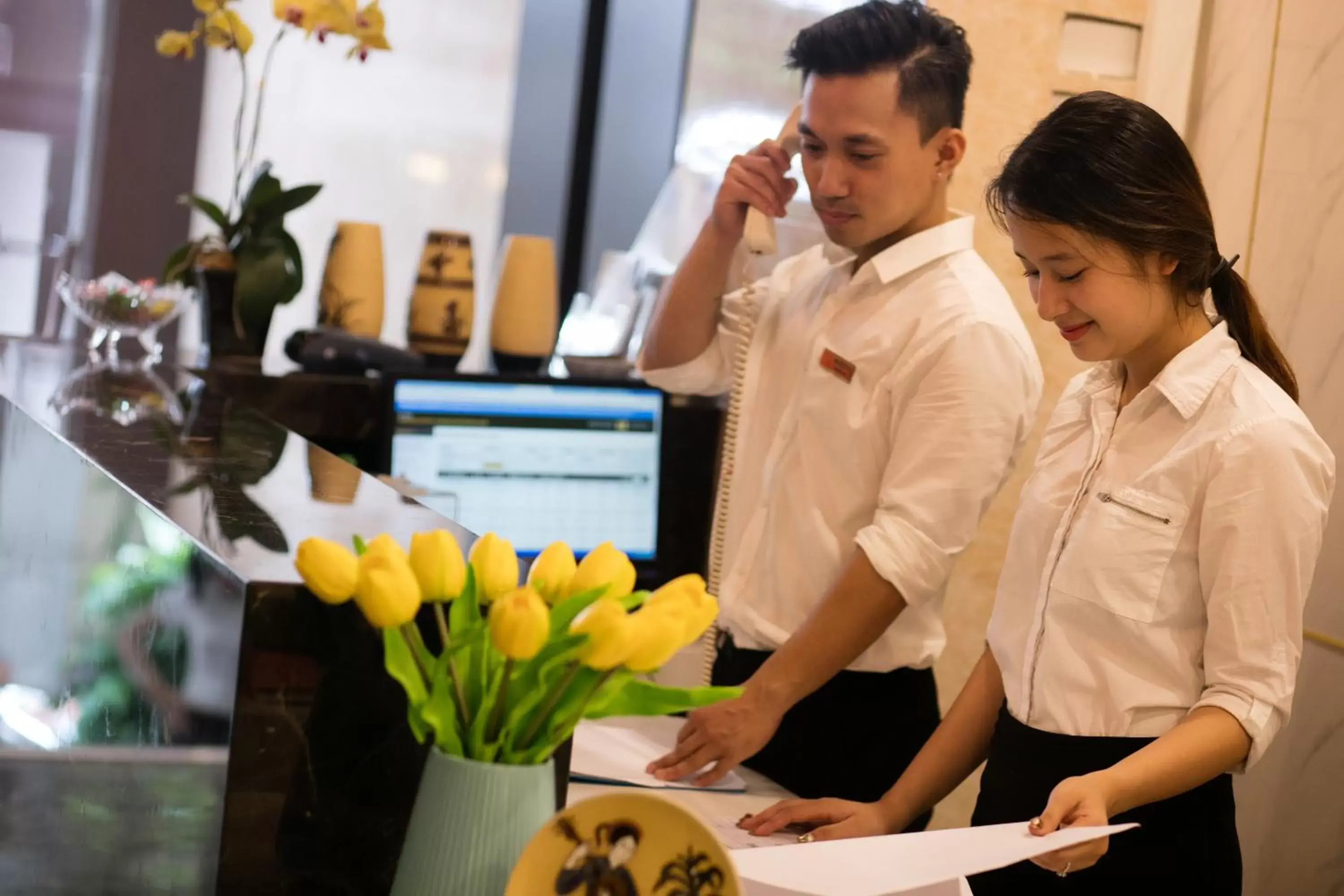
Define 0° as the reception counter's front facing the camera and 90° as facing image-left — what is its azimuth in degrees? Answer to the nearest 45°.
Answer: approximately 45°

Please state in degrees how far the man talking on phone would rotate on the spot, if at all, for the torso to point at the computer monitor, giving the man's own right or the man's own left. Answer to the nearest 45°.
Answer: approximately 90° to the man's own right

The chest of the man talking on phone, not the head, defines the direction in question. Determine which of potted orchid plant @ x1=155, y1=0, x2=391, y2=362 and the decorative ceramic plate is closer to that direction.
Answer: the decorative ceramic plate

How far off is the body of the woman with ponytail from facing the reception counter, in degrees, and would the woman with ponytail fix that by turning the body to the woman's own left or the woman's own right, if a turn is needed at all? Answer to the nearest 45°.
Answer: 0° — they already face it

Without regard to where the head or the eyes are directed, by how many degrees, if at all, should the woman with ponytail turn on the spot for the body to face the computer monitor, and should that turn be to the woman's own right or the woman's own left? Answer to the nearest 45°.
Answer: approximately 90° to the woman's own right

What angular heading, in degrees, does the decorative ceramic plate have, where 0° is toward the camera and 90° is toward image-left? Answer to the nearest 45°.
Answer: approximately 0°
